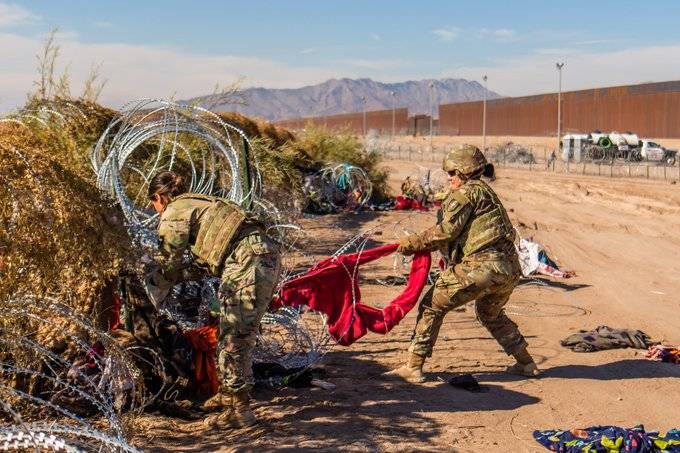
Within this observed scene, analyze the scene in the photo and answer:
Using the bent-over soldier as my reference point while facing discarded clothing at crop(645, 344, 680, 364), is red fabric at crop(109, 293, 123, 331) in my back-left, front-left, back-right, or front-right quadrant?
back-left

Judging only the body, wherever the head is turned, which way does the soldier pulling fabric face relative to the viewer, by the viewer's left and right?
facing to the left of the viewer

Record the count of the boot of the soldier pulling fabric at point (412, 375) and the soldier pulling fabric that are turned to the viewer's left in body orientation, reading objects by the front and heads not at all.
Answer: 2

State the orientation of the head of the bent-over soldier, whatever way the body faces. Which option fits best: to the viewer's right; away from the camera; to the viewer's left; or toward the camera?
to the viewer's left

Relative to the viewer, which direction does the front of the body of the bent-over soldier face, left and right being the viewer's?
facing to the left of the viewer

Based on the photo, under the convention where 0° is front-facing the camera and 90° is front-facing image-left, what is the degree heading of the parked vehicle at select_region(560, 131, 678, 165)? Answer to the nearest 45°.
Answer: approximately 270°

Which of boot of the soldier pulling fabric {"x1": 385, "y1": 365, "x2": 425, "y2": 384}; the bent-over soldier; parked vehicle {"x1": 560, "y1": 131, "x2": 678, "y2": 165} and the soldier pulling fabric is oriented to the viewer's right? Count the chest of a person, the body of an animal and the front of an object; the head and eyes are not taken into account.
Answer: the parked vehicle

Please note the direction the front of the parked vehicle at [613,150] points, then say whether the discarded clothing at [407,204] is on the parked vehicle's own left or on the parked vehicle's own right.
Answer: on the parked vehicle's own right

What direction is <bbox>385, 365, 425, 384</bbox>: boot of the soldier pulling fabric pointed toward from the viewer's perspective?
to the viewer's left

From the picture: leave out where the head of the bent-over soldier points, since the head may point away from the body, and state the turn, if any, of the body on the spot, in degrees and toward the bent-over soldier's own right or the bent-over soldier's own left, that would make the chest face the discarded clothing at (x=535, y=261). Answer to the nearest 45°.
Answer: approximately 135° to the bent-over soldier's own right

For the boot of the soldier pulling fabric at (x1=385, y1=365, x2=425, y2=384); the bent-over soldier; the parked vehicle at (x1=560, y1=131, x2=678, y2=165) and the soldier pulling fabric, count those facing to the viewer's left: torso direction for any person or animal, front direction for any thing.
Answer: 3

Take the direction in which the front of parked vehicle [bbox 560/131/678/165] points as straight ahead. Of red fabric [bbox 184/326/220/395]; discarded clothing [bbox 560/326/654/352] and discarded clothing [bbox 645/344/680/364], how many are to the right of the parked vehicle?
3

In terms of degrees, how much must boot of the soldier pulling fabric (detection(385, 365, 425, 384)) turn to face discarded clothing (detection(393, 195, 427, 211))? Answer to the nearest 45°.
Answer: approximately 90° to its right

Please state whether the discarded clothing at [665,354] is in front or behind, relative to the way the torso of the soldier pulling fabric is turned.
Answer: behind
